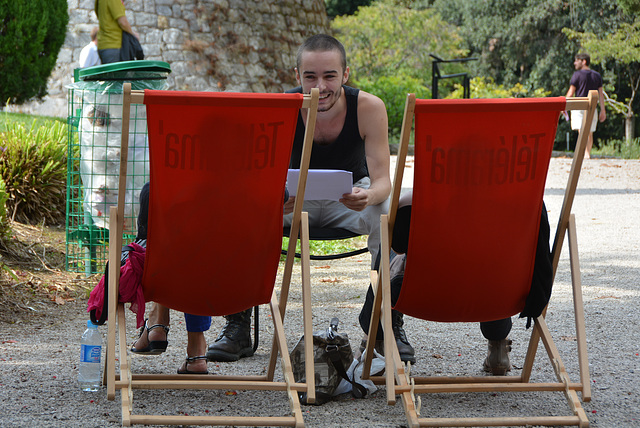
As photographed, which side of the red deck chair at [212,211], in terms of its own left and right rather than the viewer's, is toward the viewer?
back

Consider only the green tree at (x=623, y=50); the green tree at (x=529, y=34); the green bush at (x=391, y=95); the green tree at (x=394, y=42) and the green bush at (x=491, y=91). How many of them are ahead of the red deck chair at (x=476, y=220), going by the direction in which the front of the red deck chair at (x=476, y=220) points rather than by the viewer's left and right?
5

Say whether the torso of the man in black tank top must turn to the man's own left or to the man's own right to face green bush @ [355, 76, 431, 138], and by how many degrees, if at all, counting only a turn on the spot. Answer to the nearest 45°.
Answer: approximately 180°

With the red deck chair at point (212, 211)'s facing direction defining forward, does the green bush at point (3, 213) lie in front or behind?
in front

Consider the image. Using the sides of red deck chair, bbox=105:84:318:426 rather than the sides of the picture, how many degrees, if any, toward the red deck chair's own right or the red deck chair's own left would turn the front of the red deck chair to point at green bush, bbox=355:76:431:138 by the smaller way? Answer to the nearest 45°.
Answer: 0° — it already faces it

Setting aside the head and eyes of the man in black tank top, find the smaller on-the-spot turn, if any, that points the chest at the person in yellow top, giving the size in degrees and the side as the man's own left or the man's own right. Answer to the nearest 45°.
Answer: approximately 135° to the man's own right

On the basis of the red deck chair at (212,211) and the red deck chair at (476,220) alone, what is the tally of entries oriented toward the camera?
0

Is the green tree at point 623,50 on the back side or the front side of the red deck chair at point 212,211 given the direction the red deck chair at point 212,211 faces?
on the front side

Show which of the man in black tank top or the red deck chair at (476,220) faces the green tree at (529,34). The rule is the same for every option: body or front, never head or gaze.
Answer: the red deck chair

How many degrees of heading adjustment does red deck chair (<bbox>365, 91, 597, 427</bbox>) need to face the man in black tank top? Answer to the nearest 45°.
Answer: approximately 45° to its left

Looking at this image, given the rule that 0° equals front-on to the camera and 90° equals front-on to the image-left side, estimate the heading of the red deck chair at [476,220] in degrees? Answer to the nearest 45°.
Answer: approximately 180°

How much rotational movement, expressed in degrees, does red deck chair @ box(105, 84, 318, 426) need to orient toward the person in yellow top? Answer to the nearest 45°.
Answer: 0° — it already faces them
